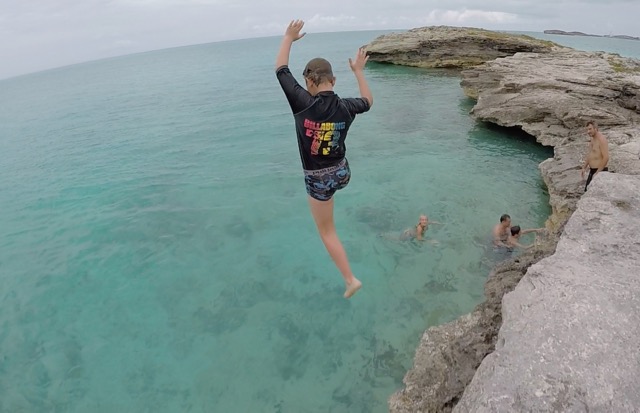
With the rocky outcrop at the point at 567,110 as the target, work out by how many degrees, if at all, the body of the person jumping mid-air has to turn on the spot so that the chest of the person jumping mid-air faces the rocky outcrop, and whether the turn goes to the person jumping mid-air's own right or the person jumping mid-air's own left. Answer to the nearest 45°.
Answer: approximately 45° to the person jumping mid-air's own right

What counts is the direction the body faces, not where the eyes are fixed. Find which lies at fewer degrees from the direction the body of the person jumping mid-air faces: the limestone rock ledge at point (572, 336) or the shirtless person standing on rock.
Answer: the shirtless person standing on rock

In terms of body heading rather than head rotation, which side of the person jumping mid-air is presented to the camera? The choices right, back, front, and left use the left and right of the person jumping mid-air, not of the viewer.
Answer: back

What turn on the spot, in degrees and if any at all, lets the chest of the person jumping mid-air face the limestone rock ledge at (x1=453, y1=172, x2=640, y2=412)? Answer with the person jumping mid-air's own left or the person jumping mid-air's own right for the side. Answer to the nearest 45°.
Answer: approximately 135° to the person jumping mid-air's own right

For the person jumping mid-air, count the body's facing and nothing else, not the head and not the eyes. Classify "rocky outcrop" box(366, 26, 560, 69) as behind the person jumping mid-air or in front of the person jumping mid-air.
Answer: in front

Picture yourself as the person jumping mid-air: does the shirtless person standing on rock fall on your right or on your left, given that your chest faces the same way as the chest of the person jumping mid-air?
on your right
